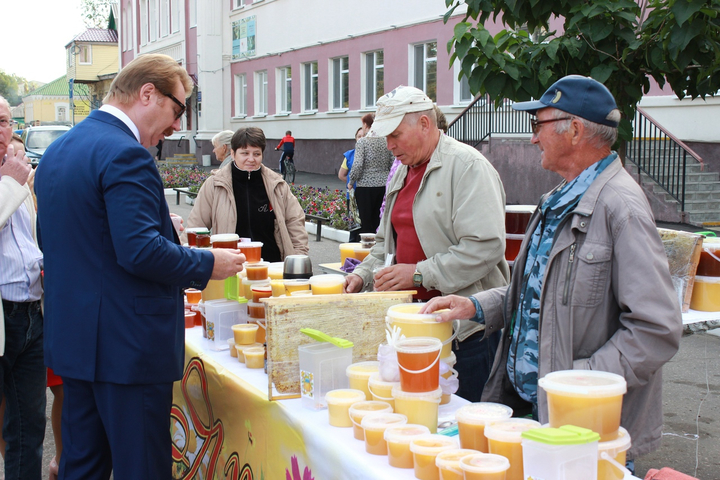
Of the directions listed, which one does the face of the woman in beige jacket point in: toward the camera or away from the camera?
toward the camera

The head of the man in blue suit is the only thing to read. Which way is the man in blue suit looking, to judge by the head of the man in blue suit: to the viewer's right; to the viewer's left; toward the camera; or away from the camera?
to the viewer's right

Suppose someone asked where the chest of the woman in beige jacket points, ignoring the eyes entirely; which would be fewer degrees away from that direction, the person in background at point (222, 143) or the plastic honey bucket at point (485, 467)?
the plastic honey bucket

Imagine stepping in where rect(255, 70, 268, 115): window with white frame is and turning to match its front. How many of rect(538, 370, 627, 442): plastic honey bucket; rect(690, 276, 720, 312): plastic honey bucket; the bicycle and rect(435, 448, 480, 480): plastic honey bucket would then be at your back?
0

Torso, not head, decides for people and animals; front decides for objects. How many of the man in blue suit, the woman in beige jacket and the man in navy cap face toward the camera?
1

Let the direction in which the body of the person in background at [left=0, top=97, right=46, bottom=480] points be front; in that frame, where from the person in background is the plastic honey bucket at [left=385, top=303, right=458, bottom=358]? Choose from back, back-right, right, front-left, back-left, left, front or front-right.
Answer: front

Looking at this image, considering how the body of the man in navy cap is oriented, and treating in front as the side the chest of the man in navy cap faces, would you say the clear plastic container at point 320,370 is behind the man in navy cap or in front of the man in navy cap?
in front

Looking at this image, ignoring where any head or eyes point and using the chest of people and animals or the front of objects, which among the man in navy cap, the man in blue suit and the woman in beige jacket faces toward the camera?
the woman in beige jacket

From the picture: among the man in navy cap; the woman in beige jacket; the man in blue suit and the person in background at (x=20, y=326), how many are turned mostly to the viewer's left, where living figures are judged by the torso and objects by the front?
1

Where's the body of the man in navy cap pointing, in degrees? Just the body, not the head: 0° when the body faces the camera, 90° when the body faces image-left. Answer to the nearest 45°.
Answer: approximately 90°

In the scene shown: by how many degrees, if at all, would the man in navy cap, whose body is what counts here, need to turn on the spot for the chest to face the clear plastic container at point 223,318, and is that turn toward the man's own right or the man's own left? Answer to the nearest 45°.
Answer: approximately 45° to the man's own right

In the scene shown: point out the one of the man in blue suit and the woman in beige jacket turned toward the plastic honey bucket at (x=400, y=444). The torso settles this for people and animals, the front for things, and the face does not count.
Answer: the woman in beige jacket

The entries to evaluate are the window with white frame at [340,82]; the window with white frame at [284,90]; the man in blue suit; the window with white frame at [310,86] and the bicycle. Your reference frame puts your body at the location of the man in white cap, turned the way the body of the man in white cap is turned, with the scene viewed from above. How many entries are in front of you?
1

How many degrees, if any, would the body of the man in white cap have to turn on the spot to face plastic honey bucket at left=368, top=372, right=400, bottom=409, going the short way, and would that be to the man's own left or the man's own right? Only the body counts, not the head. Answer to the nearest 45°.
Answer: approximately 45° to the man's own left

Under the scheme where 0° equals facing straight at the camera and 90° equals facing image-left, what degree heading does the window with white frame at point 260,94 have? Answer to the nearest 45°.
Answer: approximately 45°

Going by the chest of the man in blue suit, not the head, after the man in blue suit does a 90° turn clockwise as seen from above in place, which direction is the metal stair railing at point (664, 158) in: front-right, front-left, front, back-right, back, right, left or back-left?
left

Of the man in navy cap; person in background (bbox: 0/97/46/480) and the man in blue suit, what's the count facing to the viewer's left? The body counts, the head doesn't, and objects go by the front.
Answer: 1

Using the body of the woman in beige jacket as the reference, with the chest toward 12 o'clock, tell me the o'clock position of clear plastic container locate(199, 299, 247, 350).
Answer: The clear plastic container is roughly at 12 o'clock from the woman in beige jacket.

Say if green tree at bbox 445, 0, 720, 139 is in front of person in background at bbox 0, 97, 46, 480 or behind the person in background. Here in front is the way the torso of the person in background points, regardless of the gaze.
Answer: in front

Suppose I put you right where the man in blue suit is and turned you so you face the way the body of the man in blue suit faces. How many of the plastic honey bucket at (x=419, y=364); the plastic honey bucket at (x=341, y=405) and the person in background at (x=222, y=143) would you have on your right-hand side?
2

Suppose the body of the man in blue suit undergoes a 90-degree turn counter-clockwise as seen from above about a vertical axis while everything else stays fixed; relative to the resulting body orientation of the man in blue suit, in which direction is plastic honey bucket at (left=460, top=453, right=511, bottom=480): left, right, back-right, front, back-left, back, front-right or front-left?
back

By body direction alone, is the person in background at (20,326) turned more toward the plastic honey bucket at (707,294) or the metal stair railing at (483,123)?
the plastic honey bucket
